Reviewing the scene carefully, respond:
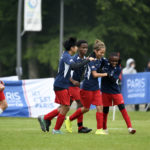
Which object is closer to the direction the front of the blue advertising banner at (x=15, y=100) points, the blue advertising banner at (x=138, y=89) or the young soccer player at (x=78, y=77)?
the young soccer player

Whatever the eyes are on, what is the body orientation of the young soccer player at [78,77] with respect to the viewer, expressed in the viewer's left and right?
facing the viewer and to the right of the viewer

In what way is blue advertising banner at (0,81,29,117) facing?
toward the camera

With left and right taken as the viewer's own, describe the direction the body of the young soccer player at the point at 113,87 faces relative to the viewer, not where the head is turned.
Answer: facing the viewer

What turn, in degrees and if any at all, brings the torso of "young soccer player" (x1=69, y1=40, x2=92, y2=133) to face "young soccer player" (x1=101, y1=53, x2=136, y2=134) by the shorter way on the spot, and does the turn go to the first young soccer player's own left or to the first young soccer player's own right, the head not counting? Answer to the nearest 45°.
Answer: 0° — they already face them

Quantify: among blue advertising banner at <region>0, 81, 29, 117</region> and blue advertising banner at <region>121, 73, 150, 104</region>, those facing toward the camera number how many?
2
